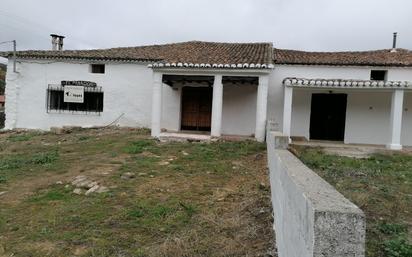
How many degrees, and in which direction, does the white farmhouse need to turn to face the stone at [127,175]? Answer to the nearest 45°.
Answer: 0° — it already faces it

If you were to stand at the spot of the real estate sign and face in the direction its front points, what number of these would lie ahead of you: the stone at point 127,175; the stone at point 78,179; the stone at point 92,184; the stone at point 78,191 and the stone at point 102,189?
5

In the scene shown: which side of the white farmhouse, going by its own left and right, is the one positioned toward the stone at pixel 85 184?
front

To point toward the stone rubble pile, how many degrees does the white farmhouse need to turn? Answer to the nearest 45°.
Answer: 0° — it already faces it

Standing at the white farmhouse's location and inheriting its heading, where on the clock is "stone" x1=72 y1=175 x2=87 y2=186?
The stone is roughly at 1 o'clock from the white farmhouse.

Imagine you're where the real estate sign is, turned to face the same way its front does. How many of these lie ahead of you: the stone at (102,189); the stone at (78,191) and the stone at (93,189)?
3

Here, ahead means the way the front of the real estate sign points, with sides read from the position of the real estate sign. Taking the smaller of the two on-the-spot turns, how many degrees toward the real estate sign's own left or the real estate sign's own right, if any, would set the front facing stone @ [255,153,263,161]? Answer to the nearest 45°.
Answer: approximately 45° to the real estate sign's own left

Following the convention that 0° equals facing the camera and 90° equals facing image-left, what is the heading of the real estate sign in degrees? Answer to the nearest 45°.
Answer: approximately 0°

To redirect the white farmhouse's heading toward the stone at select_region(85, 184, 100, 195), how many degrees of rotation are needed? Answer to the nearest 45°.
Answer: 0° — it already faces it

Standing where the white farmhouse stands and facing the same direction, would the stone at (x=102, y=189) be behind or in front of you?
in front
